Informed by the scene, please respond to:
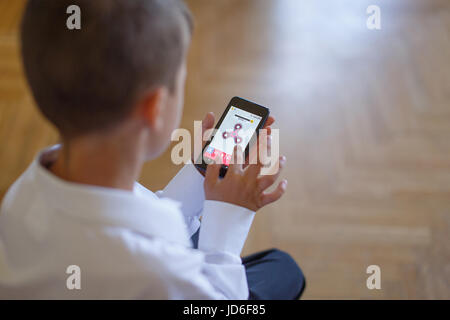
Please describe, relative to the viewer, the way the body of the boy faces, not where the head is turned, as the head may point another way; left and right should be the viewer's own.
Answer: facing away from the viewer and to the right of the viewer

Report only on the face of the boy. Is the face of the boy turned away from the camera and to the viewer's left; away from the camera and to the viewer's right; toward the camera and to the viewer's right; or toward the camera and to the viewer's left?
away from the camera and to the viewer's right
